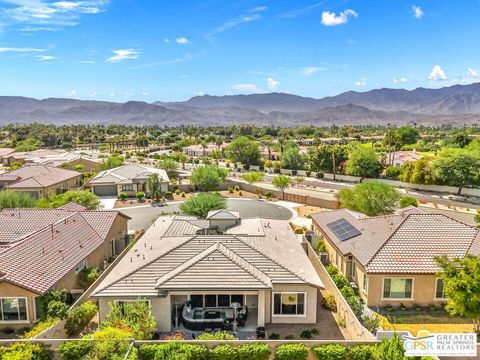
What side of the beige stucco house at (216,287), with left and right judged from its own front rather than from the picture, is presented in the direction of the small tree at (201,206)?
front

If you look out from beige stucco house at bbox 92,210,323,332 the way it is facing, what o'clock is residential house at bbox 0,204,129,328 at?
The residential house is roughly at 10 o'clock from the beige stucco house.

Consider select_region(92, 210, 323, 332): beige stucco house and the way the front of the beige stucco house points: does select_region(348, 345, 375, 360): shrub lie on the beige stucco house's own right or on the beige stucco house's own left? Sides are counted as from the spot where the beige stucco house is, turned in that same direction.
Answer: on the beige stucco house's own right

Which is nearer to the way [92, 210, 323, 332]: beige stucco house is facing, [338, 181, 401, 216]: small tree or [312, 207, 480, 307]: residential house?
the small tree

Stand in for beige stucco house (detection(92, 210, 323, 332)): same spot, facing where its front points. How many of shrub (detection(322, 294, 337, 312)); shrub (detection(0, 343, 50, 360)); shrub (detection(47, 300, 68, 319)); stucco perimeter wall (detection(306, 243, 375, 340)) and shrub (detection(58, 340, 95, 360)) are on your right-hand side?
2

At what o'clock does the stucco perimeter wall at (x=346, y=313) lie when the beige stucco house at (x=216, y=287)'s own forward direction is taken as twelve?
The stucco perimeter wall is roughly at 3 o'clock from the beige stucco house.

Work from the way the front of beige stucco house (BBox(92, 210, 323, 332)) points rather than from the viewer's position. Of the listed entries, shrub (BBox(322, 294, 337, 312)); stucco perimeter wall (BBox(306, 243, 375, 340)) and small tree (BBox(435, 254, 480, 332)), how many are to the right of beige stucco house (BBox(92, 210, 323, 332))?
3

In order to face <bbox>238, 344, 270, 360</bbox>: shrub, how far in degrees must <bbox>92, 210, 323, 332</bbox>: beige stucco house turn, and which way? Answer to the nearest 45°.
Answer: approximately 180°

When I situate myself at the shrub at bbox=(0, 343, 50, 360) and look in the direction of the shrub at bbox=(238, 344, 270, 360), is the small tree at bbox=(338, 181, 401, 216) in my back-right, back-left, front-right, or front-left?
front-left

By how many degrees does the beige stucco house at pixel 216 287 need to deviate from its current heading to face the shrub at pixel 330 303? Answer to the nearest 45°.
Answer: approximately 90° to its right

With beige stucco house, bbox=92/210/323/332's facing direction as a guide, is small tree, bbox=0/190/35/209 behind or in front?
in front

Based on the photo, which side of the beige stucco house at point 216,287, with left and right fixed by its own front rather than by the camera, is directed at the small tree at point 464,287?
right

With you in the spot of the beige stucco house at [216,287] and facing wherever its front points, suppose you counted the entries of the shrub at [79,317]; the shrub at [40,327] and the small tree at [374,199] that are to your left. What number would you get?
2

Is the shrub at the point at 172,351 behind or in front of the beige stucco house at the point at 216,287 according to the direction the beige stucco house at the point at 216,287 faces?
behind

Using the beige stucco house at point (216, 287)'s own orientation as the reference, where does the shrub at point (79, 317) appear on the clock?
The shrub is roughly at 9 o'clock from the beige stucco house.

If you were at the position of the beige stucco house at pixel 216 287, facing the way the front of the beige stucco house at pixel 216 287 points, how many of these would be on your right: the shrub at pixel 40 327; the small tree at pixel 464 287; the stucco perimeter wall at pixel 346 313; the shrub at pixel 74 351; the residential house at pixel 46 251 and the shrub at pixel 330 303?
3

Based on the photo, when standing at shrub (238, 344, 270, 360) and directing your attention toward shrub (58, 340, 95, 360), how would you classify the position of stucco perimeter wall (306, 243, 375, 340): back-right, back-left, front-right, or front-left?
back-right

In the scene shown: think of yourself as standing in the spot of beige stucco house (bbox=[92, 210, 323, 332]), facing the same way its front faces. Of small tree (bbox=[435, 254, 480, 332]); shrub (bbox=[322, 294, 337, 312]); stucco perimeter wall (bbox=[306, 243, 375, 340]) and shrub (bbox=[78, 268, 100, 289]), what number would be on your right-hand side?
3

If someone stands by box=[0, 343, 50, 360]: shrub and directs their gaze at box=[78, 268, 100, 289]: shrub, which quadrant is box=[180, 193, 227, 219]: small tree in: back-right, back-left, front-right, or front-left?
front-right

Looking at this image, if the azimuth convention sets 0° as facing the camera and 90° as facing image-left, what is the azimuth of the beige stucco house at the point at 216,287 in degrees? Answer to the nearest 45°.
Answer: approximately 180°

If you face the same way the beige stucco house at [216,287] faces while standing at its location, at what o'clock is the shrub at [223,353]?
The shrub is roughly at 6 o'clock from the beige stucco house.

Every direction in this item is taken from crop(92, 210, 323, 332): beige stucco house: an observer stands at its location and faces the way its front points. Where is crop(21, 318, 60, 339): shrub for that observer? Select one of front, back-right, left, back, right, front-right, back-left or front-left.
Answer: left
